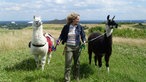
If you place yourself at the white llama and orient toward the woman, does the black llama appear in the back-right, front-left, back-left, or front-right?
front-left

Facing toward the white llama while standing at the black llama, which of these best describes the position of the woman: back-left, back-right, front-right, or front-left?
front-left

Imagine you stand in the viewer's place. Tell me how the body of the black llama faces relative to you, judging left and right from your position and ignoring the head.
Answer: facing the viewer and to the right of the viewer

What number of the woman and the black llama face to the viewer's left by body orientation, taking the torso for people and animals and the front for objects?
0

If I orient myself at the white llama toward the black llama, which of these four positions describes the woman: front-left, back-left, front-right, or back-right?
front-right

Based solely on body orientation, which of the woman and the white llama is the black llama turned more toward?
the woman

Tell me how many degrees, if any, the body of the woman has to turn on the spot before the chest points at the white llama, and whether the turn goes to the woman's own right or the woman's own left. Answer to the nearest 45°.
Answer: approximately 135° to the woman's own right

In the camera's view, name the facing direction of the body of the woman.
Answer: toward the camera

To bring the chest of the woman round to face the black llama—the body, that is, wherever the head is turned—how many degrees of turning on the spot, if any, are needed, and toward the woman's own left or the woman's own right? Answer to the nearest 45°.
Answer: approximately 135° to the woman's own left

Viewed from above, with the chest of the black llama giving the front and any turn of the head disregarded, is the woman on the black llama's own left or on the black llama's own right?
on the black llama's own right
